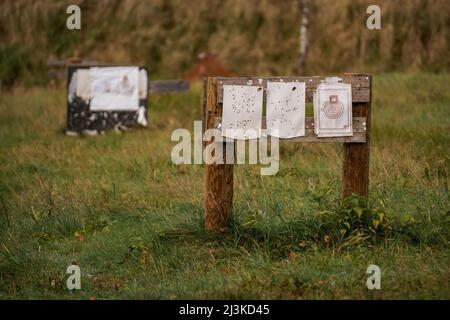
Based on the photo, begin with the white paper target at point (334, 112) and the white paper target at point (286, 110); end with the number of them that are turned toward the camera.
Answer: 2

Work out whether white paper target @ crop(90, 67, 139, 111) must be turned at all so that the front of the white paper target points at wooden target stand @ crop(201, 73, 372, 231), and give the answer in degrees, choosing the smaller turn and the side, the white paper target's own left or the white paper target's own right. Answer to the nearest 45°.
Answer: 0° — it already faces it

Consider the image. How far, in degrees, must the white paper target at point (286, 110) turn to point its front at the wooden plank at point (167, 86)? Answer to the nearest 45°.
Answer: approximately 180°

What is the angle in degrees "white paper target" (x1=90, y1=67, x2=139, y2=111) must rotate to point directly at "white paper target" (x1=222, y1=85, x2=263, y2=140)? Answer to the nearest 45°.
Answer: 0° — it already faces it

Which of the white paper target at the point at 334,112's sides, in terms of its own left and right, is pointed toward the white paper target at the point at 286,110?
right

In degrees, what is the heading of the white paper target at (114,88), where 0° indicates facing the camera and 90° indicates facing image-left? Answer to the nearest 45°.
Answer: approximately 0°

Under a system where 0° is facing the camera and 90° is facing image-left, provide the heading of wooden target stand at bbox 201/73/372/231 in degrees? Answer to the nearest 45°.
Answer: approximately 0°

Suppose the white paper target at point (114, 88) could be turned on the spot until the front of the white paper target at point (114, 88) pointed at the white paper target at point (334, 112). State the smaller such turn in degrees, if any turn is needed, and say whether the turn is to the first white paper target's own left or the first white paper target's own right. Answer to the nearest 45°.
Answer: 0° — it already faces it

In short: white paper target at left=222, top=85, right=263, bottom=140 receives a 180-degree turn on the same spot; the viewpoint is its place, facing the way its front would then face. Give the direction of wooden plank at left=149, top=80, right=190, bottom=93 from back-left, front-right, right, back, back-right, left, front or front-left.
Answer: front
